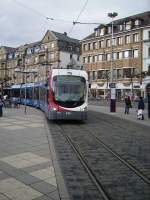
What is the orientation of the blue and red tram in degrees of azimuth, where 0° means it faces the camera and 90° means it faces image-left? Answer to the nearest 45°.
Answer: approximately 315°
